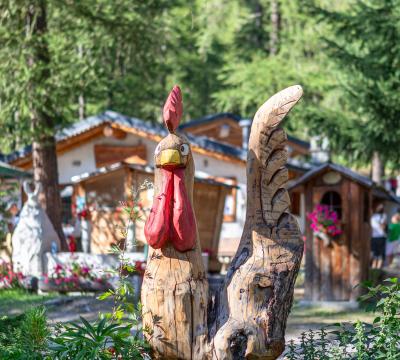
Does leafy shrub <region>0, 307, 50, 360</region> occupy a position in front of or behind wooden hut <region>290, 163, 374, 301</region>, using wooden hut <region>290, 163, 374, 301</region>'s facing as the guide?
in front

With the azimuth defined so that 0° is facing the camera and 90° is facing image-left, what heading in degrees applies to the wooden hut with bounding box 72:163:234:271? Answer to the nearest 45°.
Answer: approximately 45°

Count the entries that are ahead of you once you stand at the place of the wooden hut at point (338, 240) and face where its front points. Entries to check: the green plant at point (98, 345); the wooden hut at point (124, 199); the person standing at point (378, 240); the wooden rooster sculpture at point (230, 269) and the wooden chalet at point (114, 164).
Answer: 2

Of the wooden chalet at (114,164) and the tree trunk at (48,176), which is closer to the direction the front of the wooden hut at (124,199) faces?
the tree trunk

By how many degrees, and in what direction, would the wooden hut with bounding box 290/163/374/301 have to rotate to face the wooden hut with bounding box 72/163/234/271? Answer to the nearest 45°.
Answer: approximately 135° to its right

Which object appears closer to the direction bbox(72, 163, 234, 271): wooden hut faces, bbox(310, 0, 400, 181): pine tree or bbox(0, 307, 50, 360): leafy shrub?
the leafy shrub

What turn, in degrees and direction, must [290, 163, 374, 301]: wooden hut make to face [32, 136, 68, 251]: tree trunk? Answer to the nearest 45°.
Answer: approximately 135° to its right

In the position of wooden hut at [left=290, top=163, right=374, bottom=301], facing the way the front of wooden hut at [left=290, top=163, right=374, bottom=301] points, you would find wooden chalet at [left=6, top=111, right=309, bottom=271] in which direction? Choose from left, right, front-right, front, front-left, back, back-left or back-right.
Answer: back-right

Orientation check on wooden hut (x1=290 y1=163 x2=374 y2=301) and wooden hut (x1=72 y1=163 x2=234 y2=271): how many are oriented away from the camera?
0

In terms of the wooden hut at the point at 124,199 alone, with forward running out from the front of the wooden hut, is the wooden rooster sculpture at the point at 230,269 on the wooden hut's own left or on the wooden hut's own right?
on the wooden hut's own left

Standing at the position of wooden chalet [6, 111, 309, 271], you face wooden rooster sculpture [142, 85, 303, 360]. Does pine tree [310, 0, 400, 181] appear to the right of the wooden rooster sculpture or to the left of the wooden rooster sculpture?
left

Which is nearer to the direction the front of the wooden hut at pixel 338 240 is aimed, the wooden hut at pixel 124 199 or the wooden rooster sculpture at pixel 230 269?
the wooden rooster sculpture

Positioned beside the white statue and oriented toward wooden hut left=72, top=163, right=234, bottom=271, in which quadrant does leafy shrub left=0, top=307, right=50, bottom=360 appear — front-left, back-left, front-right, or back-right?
back-right
